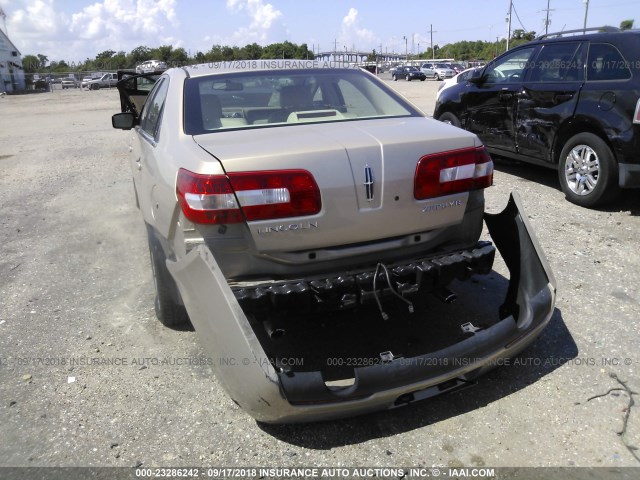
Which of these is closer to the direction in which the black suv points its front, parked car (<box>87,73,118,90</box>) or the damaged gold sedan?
the parked car

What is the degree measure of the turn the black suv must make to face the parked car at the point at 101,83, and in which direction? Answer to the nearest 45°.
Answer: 0° — it already faces it

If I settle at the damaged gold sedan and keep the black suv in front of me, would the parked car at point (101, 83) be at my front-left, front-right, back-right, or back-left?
front-left

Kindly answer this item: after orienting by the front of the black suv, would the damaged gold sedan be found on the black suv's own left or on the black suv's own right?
on the black suv's own left

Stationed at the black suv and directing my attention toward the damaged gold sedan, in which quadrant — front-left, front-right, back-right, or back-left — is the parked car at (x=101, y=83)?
back-right

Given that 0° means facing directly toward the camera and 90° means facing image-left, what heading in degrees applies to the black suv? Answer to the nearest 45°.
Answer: approximately 135°
